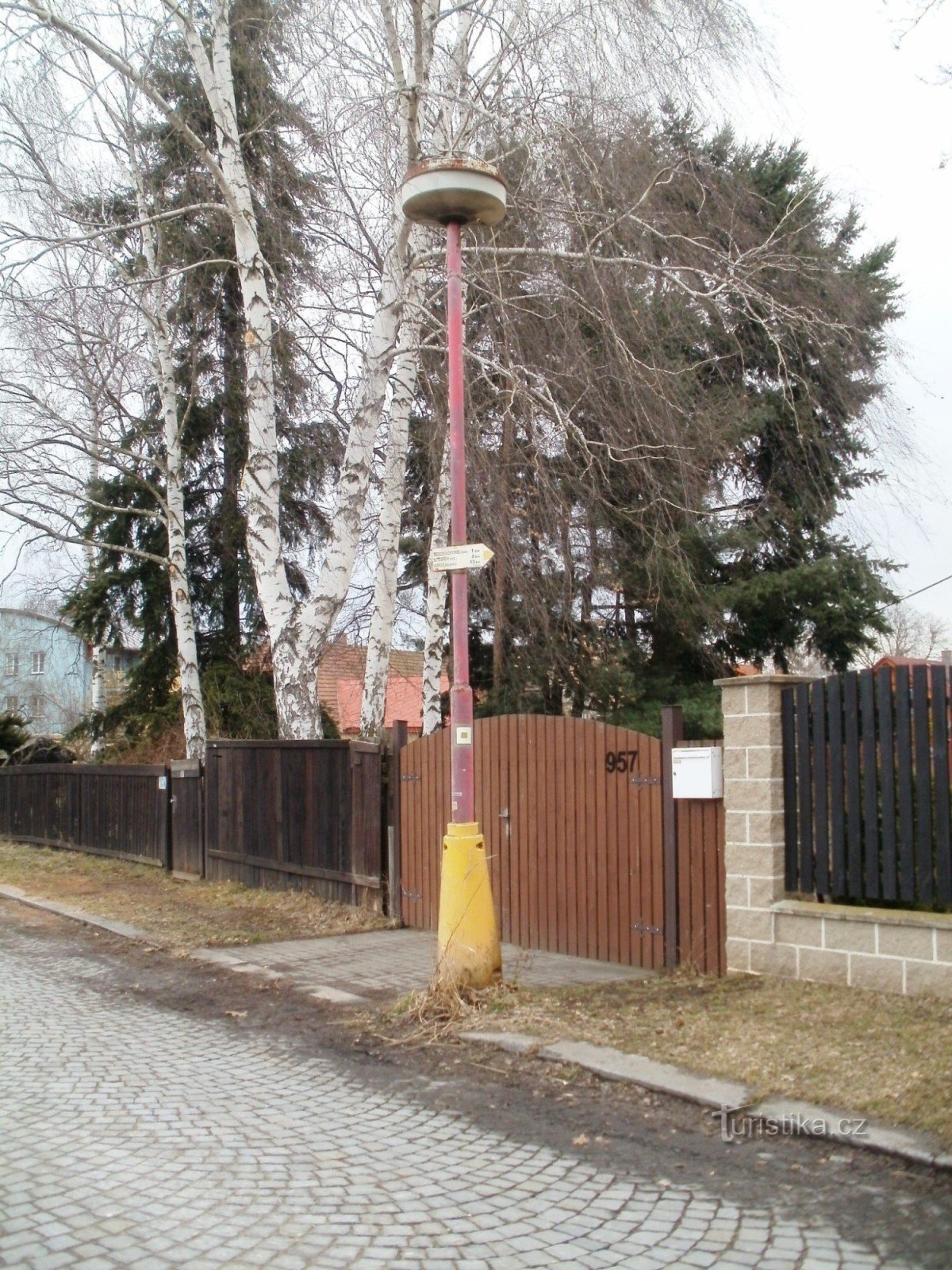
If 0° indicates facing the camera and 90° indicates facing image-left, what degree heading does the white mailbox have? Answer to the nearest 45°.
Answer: approximately 45°

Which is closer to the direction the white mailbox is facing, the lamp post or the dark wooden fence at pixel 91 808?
the lamp post

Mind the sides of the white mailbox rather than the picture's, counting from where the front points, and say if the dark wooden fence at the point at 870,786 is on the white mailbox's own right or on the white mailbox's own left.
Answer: on the white mailbox's own left

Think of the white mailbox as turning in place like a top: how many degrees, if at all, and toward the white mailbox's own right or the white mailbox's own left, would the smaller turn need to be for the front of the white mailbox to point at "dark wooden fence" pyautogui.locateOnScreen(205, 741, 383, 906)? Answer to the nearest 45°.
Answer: approximately 90° to the white mailbox's own right

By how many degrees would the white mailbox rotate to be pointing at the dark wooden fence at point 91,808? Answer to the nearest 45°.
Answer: approximately 90° to its right

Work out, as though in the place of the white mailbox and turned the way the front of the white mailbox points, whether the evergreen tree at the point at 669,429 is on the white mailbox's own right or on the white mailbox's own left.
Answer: on the white mailbox's own right
